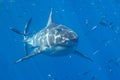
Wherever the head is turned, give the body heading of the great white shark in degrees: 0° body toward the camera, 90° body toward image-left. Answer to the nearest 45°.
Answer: approximately 315°
